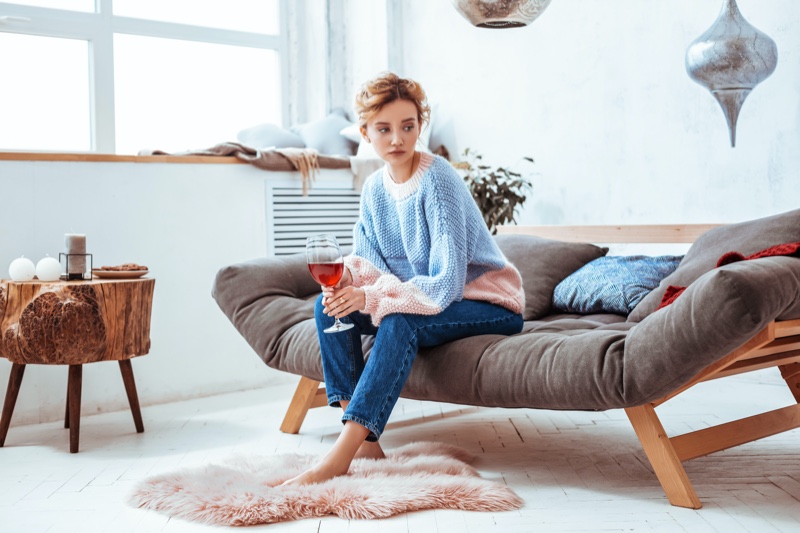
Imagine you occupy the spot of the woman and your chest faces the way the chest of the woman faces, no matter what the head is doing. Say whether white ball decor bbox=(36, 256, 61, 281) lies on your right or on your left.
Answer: on your right

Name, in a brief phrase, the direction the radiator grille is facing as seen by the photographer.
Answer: facing the viewer

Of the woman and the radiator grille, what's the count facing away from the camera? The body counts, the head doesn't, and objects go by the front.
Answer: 0

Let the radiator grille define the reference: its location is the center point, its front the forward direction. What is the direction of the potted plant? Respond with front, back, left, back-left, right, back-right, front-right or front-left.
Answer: left

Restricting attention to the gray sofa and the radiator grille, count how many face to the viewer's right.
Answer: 0

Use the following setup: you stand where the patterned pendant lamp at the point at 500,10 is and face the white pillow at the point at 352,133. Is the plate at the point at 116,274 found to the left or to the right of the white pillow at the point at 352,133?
left

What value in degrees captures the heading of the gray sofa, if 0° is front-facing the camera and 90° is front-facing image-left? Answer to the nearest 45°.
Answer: approximately 45°

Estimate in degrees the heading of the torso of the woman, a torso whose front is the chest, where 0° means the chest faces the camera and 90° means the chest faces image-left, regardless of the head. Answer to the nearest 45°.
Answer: approximately 45°

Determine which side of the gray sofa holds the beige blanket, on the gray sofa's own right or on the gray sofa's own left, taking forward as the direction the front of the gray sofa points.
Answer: on the gray sofa's own right

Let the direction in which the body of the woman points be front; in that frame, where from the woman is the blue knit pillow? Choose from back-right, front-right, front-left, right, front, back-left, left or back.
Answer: back

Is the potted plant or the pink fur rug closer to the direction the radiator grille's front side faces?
the pink fur rug

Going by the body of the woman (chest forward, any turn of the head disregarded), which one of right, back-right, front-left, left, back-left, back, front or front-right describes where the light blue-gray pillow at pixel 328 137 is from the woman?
back-right
